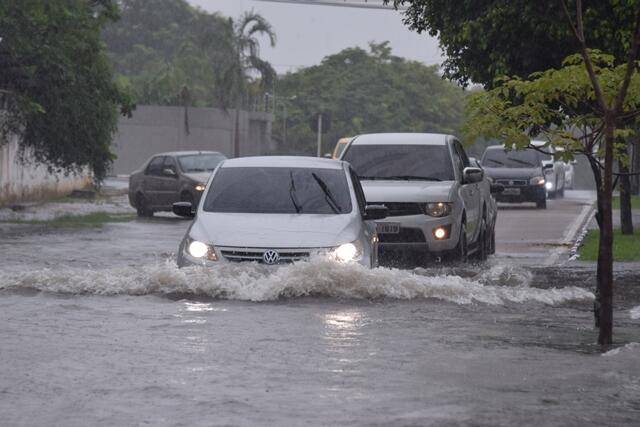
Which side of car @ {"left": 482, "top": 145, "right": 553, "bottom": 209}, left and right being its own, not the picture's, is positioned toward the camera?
front

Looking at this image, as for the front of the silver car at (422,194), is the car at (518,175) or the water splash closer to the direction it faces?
the water splash

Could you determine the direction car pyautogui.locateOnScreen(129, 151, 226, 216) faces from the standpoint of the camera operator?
facing the viewer and to the right of the viewer

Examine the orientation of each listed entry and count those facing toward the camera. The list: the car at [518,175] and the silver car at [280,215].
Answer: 2

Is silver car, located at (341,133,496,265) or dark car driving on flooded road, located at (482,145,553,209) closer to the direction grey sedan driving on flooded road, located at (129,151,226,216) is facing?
the silver car

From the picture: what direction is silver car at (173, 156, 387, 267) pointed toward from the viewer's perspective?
toward the camera

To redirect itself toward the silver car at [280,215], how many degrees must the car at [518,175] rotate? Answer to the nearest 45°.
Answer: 0° — it already faces it

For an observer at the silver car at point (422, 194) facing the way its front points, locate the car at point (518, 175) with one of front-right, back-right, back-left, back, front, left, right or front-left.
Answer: back

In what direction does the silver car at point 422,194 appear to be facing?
toward the camera

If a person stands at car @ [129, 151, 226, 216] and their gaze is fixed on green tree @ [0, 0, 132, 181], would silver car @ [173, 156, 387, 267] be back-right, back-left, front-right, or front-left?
back-left

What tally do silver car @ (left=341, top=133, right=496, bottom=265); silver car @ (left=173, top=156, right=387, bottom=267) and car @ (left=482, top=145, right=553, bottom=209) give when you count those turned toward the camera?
3

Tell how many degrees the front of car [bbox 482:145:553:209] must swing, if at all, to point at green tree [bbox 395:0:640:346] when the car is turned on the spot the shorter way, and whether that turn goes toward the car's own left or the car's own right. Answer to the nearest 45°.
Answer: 0° — it already faces it

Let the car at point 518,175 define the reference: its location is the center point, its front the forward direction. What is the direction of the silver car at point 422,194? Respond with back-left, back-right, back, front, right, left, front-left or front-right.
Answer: front
